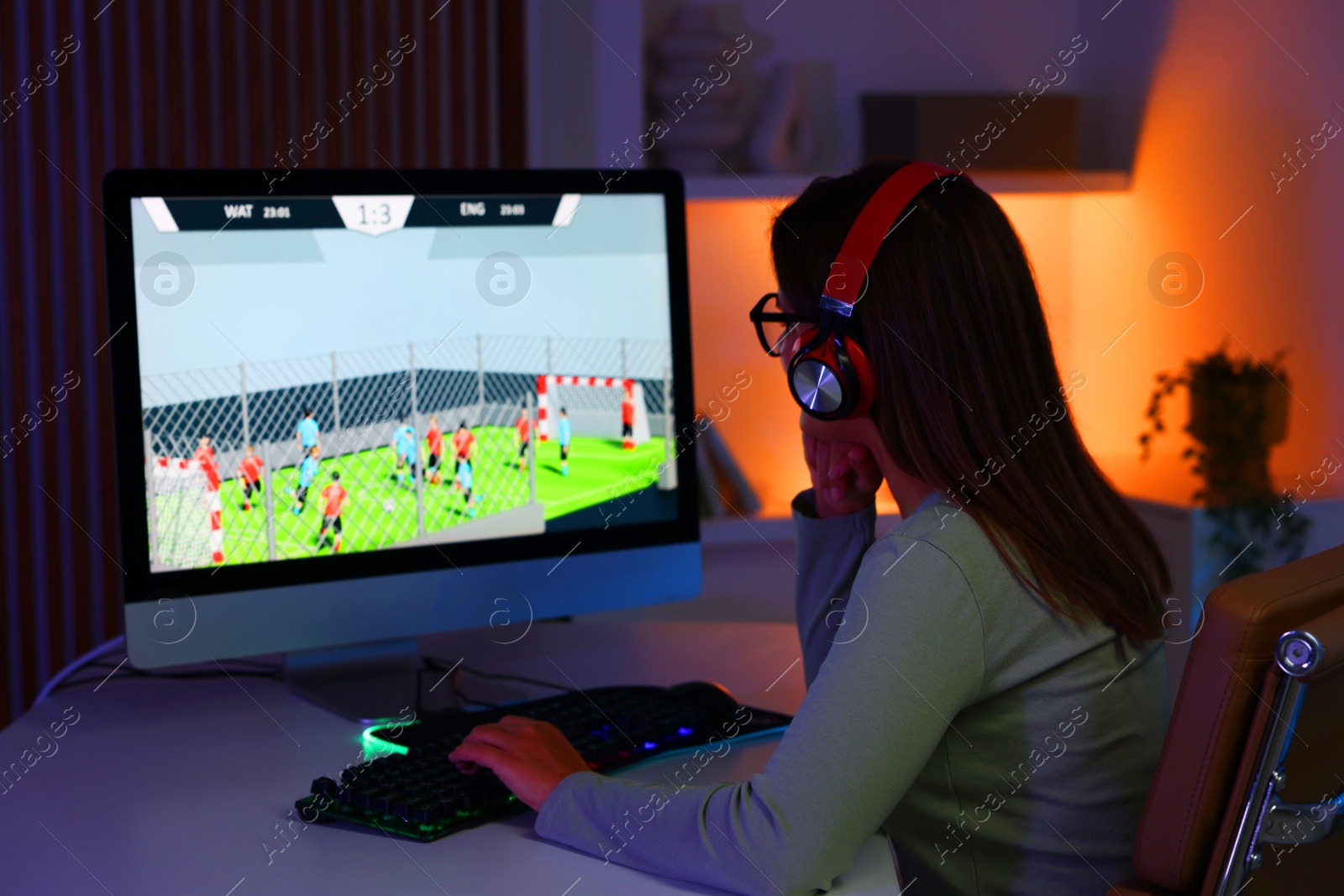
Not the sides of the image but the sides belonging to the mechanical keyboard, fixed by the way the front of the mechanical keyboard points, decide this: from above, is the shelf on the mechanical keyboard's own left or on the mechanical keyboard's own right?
on the mechanical keyboard's own left

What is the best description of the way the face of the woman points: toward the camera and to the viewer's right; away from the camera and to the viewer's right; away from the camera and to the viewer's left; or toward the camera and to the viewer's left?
away from the camera and to the viewer's left

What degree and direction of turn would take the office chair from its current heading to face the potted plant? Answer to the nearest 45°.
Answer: approximately 45° to its right

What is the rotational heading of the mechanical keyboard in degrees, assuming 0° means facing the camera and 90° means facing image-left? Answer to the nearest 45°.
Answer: approximately 315°

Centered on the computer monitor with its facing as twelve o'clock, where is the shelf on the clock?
The shelf is roughly at 9 o'clock from the computer monitor.
